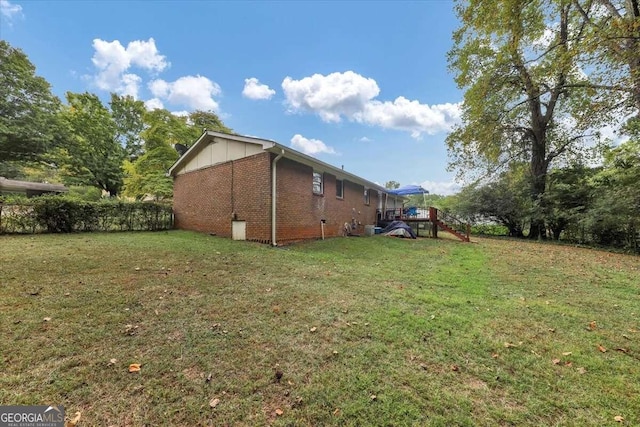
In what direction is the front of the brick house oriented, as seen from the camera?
facing away from the viewer and to the left of the viewer

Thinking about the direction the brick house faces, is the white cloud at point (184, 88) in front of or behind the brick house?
in front

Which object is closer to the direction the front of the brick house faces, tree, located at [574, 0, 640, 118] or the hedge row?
the hedge row

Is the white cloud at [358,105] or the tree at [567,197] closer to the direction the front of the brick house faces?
the white cloud

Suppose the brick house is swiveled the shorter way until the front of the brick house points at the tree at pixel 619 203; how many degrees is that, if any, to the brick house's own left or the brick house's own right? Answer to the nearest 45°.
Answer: approximately 135° to the brick house's own right

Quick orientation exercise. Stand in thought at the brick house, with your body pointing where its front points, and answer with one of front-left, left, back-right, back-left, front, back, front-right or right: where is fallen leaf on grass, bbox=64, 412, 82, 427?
back-left

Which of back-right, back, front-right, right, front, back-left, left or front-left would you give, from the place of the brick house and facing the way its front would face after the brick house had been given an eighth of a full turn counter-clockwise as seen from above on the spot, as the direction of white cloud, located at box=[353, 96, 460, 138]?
back-right

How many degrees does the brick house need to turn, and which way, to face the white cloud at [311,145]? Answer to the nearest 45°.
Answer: approximately 45° to its right
